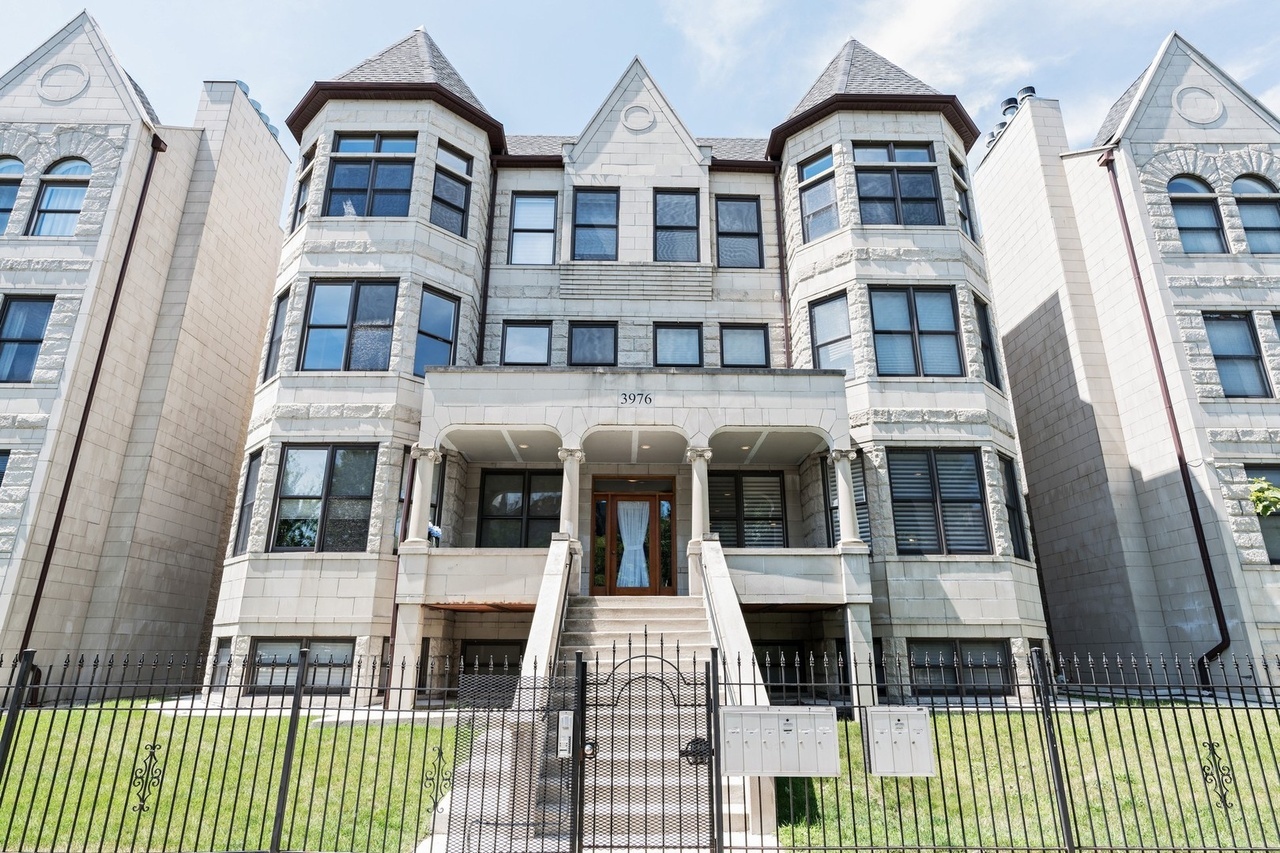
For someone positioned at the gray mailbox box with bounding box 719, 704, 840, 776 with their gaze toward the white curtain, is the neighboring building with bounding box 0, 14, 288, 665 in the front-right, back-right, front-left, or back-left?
front-left

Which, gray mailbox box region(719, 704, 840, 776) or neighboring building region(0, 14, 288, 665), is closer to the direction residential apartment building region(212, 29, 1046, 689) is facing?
the gray mailbox box

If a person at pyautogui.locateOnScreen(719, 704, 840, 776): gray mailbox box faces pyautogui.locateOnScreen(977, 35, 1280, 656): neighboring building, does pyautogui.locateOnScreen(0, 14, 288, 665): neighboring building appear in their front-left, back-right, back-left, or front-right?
back-left

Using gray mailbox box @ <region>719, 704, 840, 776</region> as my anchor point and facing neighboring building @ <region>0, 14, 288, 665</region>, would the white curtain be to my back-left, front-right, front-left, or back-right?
front-right

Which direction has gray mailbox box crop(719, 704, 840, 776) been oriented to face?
toward the camera

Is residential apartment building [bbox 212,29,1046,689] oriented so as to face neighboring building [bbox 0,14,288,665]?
no

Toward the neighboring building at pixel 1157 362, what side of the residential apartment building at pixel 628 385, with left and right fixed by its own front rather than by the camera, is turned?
left

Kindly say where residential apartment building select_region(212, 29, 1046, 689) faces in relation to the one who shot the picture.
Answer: facing the viewer

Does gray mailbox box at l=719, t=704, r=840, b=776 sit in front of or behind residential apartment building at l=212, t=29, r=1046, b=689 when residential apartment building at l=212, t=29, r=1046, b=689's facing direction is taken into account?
in front

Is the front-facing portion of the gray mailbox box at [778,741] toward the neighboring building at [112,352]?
no

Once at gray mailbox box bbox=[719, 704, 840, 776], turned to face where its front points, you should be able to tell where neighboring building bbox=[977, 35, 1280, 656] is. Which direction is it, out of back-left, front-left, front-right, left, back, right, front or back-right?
back-left

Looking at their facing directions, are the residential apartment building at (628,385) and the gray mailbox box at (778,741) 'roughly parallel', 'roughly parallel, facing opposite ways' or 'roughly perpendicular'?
roughly parallel

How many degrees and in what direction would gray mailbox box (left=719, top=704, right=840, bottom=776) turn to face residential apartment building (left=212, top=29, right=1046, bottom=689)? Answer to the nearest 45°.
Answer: approximately 180°

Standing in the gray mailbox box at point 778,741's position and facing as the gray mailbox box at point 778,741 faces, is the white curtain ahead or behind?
behind

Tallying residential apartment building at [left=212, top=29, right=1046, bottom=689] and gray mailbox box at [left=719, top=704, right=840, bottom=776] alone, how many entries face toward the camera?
2
